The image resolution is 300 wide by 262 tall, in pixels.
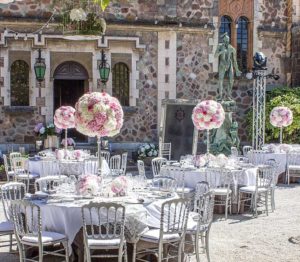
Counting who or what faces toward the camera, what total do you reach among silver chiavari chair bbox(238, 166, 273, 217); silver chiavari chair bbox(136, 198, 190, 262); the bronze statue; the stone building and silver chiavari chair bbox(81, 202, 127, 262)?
2

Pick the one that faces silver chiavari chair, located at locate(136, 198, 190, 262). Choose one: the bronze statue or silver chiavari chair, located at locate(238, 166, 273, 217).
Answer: the bronze statue

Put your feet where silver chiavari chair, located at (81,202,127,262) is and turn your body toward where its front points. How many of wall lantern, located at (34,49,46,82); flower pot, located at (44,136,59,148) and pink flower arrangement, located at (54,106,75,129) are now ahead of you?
3

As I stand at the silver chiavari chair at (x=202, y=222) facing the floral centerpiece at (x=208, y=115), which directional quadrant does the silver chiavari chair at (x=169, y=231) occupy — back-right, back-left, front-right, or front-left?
back-left

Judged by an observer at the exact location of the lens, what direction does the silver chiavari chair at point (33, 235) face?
facing away from the viewer and to the right of the viewer

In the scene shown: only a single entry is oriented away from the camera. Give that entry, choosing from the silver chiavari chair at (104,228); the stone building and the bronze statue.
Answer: the silver chiavari chair

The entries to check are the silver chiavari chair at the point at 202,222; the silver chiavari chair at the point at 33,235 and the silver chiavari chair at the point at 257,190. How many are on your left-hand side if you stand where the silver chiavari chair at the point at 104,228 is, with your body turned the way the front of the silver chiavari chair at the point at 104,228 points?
1

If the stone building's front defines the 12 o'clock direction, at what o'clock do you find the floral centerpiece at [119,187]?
The floral centerpiece is roughly at 12 o'clock from the stone building.

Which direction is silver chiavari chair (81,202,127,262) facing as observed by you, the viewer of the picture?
facing away from the viewer

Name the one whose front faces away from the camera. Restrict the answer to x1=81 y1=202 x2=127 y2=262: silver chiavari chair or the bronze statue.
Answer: the silver chiavari chair
